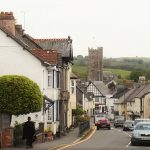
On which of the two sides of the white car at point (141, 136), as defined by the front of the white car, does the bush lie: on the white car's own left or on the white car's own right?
on the white car's own right

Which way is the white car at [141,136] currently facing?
toward the camera

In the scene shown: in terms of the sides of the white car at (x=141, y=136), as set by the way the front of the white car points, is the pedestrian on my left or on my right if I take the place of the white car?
on my right
